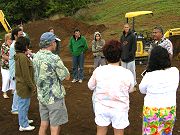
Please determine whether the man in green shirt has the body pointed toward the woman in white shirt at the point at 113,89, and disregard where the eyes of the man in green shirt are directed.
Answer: yes

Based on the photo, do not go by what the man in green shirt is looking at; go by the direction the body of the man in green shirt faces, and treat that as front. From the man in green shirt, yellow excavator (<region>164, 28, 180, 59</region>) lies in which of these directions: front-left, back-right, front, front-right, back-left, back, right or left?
back-left

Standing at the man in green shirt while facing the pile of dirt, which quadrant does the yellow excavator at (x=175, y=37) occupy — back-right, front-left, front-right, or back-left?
front-right

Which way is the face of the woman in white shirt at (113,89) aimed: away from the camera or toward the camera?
away from the camera

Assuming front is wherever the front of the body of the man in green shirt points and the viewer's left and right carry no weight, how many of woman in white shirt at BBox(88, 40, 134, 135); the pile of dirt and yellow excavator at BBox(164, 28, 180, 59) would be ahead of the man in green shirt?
1

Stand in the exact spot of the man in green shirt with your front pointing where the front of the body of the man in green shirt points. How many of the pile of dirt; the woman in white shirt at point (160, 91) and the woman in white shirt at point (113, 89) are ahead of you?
2

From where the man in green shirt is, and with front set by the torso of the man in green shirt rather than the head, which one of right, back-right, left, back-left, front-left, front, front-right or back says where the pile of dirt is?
back

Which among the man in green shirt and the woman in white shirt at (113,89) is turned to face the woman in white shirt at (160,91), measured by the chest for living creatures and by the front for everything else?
the man in green shirt

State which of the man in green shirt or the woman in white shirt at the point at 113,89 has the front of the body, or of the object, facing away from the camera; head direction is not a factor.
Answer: the woman in white shirt

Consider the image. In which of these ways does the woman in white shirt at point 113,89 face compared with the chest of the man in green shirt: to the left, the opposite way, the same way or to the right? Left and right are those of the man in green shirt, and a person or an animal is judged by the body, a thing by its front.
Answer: the opposite way

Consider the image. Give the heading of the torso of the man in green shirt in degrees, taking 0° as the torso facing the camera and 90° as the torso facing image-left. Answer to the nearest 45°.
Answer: approximately 0°

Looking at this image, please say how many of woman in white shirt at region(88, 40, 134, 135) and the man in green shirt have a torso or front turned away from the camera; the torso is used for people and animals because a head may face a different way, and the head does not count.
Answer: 1

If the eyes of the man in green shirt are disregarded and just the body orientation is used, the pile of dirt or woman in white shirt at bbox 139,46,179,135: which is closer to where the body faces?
the woman in white shirt

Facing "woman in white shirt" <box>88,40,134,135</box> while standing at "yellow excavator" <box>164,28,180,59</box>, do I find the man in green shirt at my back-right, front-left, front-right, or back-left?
front-right

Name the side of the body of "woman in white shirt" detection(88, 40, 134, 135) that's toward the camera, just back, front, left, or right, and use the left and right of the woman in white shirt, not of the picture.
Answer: back

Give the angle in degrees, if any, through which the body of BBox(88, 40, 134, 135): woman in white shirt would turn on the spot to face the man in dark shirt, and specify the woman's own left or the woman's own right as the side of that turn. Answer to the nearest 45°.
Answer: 0° — they already face them

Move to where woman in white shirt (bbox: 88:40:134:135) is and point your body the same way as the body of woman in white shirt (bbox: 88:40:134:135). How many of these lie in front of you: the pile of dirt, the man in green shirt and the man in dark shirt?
3

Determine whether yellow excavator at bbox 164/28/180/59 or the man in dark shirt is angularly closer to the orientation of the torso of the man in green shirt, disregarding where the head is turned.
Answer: the man in dark shirt
